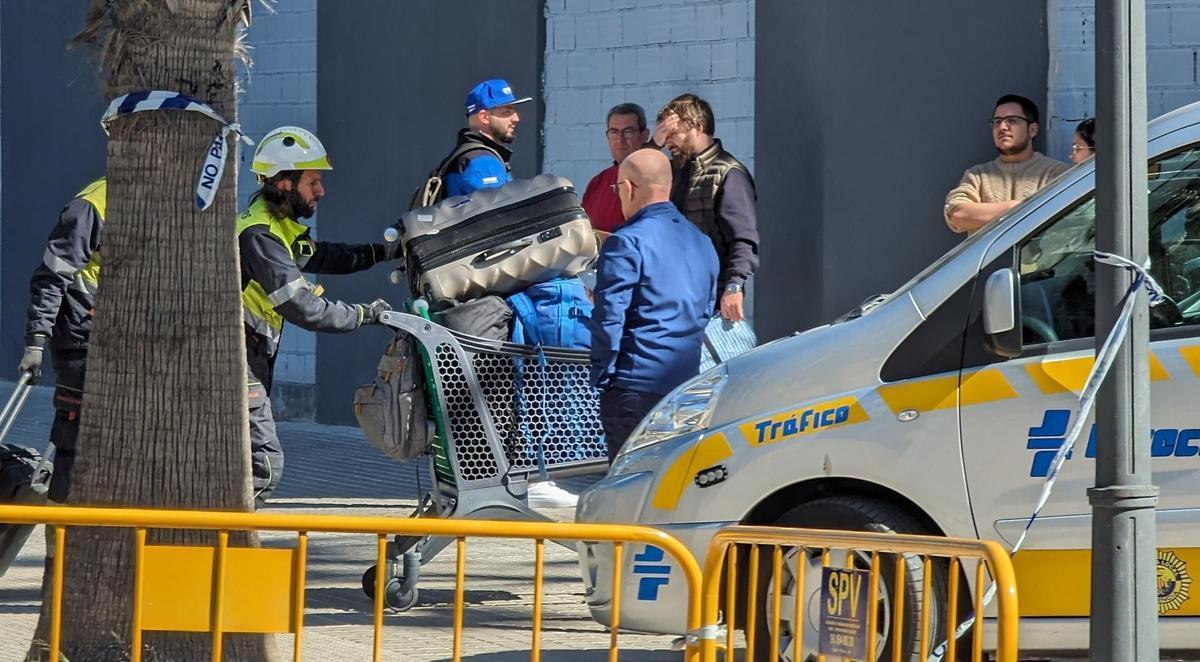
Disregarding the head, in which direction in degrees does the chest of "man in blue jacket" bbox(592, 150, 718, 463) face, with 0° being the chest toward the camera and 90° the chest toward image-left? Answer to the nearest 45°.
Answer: approximately 135°

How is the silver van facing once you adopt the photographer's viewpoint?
facing to the left of the viewer

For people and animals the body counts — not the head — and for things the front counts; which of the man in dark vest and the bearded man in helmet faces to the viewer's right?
the bearded man in helmet

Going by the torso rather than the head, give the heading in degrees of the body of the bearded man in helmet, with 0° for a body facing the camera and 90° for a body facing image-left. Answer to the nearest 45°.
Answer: approximately 270°

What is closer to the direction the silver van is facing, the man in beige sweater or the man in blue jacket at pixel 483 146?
the man in blue jacket

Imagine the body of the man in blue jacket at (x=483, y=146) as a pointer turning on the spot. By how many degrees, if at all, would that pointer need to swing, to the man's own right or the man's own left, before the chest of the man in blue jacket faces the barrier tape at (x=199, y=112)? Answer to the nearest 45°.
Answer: approximately 90° to the man's own right

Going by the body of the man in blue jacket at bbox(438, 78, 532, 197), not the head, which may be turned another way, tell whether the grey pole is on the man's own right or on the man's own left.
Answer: on the man's own right

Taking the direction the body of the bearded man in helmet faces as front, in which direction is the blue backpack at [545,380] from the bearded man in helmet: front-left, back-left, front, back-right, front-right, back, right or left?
front

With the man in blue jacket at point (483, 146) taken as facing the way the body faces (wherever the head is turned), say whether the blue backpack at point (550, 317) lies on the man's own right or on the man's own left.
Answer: on the man's own right

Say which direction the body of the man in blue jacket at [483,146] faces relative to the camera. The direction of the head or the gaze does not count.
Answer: to the viewer's right

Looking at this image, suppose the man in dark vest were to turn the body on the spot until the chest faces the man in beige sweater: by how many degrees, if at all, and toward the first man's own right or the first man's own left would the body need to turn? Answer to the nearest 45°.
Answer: approximately 135° to the first man's own left

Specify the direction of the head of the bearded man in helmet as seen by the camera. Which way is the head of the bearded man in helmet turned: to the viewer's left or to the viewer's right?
to the viewer's right

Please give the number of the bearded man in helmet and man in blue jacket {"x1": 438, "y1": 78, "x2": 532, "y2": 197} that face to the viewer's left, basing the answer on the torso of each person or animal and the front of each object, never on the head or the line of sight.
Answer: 0

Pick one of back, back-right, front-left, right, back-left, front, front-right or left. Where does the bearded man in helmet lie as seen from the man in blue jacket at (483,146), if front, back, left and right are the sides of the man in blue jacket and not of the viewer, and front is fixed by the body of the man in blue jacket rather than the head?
back-right
